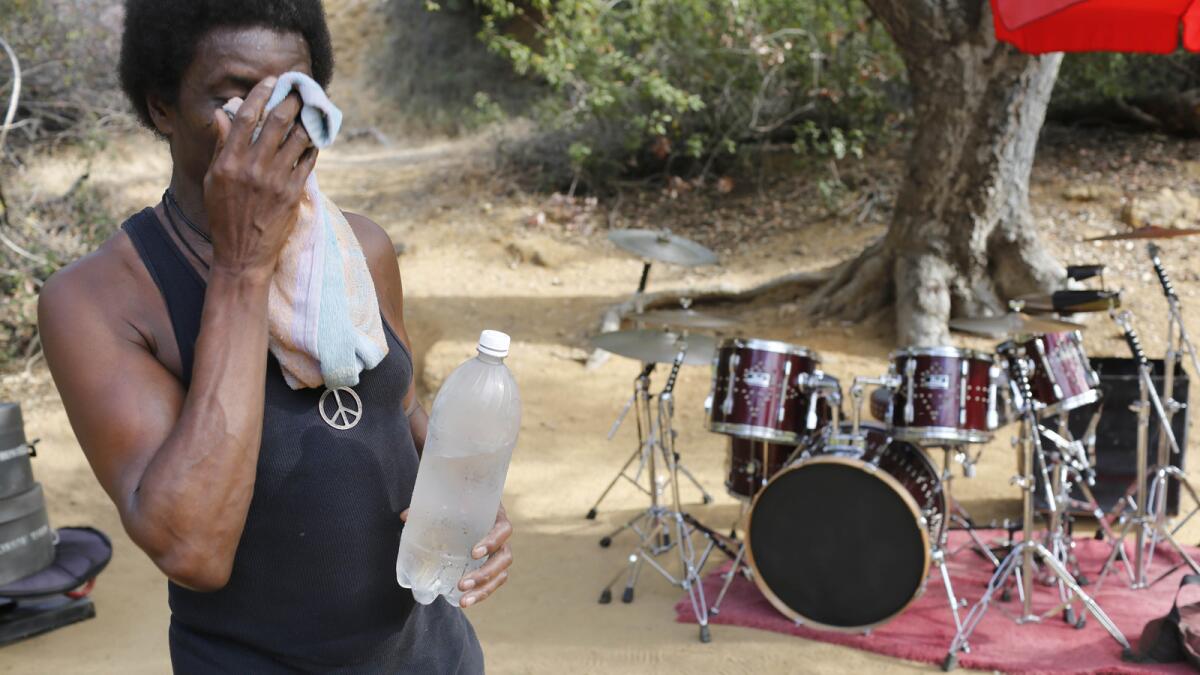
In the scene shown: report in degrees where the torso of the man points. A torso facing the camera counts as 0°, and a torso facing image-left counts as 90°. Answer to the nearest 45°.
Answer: approximately 315°

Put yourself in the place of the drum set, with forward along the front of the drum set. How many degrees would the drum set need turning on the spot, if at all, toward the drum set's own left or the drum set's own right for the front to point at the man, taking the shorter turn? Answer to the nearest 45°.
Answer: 0° — it already faces them

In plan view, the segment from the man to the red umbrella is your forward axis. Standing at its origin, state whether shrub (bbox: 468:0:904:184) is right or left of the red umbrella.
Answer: left

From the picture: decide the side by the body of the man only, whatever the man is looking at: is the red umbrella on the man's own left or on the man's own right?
on the man's own left

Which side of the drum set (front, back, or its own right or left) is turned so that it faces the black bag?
left

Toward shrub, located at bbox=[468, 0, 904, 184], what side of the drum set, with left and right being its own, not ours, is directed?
back

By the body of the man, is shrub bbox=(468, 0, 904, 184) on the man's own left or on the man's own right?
on the man's own left

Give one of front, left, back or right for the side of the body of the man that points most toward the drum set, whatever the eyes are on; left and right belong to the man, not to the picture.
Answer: left
